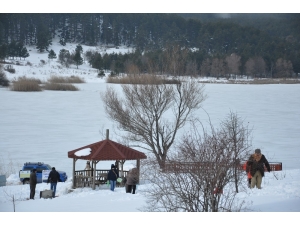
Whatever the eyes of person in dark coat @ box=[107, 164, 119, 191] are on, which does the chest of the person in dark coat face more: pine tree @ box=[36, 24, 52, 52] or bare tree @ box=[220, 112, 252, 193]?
the pine tree

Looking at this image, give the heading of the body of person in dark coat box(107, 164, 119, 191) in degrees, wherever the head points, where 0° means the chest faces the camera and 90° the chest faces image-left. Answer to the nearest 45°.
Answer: approximately 180°

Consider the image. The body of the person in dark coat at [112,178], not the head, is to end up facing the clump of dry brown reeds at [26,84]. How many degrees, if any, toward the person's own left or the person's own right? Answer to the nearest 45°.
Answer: approximately 45° to the person's own left

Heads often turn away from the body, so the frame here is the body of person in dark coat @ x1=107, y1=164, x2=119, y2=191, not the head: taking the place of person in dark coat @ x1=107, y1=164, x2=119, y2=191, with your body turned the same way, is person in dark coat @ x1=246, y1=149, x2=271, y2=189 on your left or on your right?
on your right

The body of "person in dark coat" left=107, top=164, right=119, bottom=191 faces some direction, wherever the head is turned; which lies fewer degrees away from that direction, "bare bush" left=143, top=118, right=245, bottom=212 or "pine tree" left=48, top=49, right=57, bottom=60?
the pine tree

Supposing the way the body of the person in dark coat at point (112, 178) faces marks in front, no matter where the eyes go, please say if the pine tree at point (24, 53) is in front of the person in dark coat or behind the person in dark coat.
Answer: in front

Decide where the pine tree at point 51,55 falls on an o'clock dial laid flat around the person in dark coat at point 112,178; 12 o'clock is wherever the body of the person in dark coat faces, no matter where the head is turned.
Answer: The pine tree is roughly at 11 o'clock from the person in dark coat.
